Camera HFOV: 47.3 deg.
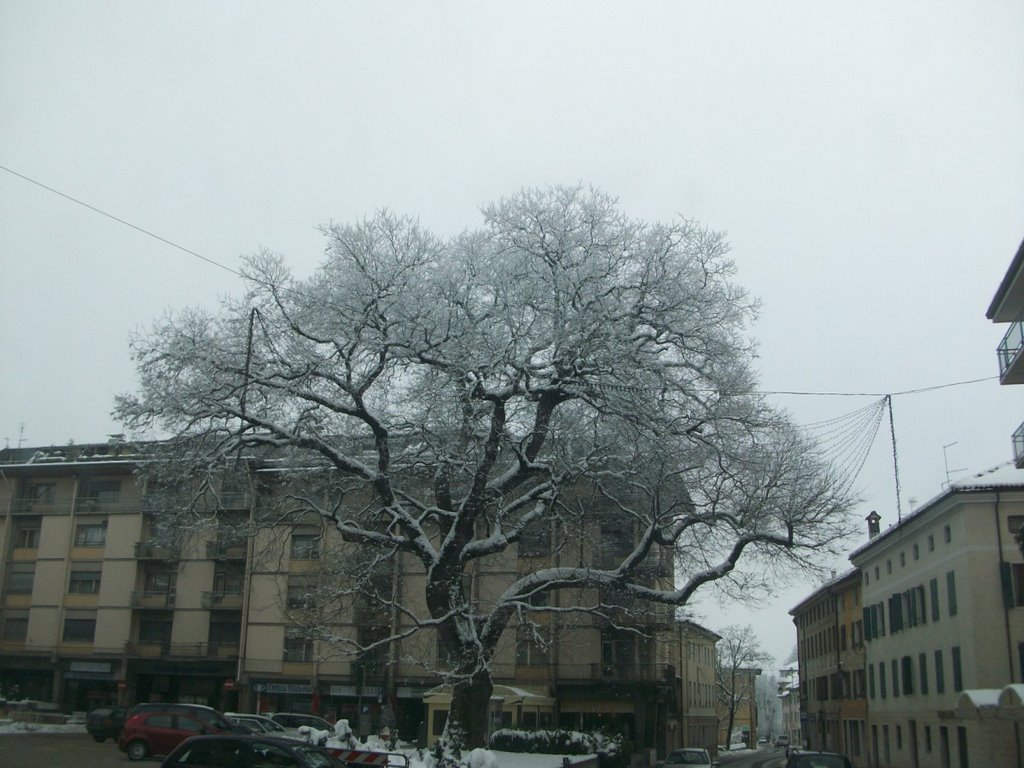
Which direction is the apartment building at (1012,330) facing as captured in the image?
to the viewer's left

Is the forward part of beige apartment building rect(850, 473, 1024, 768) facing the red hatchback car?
yes

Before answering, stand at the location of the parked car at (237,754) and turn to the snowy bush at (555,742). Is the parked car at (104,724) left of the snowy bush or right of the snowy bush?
left

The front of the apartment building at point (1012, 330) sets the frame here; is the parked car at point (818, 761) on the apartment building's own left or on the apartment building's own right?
on the apartment building's own left

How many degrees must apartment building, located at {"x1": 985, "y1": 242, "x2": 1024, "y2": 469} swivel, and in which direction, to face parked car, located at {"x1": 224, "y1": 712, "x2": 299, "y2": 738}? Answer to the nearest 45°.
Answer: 0° — it already faces it
